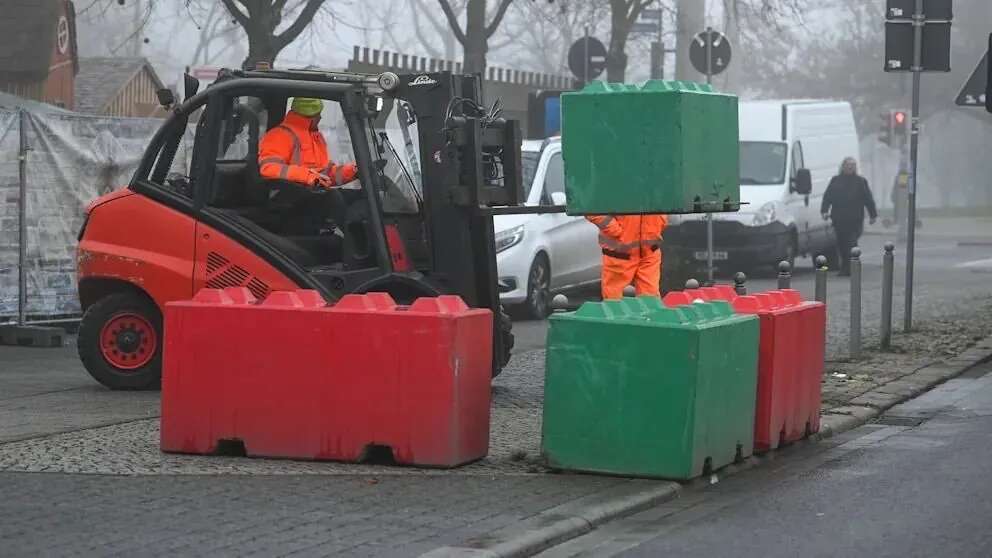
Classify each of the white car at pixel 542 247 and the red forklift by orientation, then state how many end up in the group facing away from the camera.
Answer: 0

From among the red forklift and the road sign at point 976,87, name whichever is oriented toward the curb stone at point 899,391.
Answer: the red forklift

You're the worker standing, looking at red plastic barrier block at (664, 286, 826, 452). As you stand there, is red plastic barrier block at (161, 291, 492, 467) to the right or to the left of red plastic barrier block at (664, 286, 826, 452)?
right

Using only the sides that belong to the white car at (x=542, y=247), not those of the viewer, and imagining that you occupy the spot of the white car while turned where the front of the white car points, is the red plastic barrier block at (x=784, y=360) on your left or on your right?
on your left

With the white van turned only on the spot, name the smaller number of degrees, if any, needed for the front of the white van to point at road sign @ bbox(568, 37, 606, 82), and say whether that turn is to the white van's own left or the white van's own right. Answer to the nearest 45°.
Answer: approximately 45° to the white van's own right

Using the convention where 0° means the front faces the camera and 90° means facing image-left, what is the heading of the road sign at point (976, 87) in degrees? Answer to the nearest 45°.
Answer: approximately 180°

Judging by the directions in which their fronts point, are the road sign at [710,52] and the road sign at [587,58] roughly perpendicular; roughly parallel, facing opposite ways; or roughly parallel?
roughly parallel

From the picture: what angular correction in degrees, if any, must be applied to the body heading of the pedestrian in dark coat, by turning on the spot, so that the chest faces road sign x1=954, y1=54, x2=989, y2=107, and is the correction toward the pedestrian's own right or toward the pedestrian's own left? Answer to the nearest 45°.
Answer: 0° — they already face it

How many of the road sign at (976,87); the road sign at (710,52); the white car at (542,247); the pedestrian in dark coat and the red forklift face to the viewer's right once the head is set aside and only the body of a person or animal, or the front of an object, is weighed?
1

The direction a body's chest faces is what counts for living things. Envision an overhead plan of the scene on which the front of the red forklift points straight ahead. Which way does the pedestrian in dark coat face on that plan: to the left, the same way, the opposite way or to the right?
to the right
